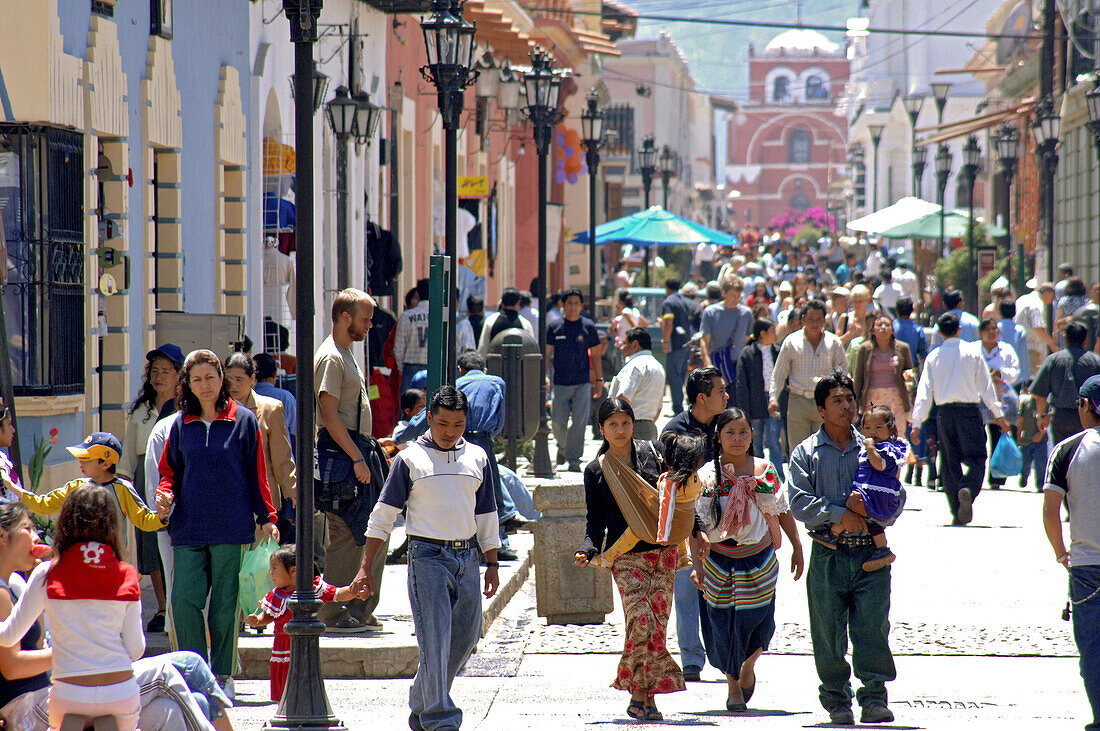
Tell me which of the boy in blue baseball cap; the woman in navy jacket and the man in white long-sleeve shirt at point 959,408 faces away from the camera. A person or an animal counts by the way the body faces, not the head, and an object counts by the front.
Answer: the man in white long-sleeve shirt

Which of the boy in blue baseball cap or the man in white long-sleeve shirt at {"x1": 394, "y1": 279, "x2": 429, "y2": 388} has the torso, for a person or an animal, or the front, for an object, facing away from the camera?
the man in white long-sleeve shirt

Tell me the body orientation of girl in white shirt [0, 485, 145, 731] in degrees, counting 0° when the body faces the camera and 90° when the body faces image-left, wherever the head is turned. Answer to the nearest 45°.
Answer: approximately 180°

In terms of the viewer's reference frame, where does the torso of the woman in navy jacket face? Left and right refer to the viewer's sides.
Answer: facing the viewer

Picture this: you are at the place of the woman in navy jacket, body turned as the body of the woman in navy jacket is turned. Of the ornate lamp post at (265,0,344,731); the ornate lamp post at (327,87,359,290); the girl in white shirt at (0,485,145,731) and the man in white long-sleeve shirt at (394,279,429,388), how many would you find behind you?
2

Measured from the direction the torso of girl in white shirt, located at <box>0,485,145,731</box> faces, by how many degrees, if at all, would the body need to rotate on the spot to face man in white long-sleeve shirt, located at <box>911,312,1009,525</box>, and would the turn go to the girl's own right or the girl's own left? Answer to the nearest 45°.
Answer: approximately 45° to the girl's own right

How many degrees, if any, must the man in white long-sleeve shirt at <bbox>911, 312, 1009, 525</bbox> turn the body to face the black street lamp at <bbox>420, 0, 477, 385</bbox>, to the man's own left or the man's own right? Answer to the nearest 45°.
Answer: approximately 135° to the man's own left

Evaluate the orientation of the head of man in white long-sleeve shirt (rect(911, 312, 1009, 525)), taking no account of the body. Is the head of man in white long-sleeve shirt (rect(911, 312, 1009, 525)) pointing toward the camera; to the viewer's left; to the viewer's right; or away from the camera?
away from the camera

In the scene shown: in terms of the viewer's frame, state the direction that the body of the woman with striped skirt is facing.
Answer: toward the camera

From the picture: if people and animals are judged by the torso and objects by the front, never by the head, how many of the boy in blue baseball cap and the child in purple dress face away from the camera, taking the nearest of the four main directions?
0

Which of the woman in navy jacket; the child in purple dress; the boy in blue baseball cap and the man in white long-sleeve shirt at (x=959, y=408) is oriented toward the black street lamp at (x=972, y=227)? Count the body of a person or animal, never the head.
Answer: the man in white long-sleeve shirt

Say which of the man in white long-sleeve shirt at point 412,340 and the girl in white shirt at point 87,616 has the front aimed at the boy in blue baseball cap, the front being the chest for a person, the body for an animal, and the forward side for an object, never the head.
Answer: the girl in white shirt

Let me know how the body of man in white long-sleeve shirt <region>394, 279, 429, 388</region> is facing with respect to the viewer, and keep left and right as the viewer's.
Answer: facing away from the viewer

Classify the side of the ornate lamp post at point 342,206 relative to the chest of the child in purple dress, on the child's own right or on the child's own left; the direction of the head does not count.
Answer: on the child's own right
